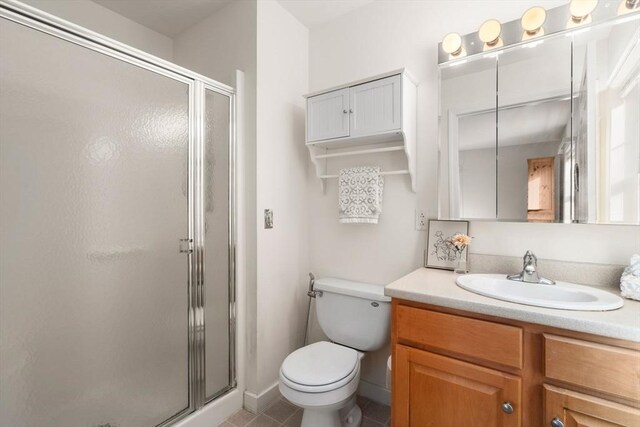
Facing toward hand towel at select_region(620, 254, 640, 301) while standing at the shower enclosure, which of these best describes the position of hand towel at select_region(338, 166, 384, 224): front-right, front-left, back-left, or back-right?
front-left

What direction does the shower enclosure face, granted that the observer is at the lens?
facing the viewer and to the right of the viewer

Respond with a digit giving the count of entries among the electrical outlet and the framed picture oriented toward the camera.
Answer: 2

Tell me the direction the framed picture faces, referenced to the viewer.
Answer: facing the viewer

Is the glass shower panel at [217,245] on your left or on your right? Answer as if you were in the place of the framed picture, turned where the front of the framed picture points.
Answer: on your right

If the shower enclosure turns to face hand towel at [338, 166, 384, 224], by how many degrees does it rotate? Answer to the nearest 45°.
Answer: approximately 45° to its left

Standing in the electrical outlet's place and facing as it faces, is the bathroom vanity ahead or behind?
ahead

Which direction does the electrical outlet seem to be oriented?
toward the camera
